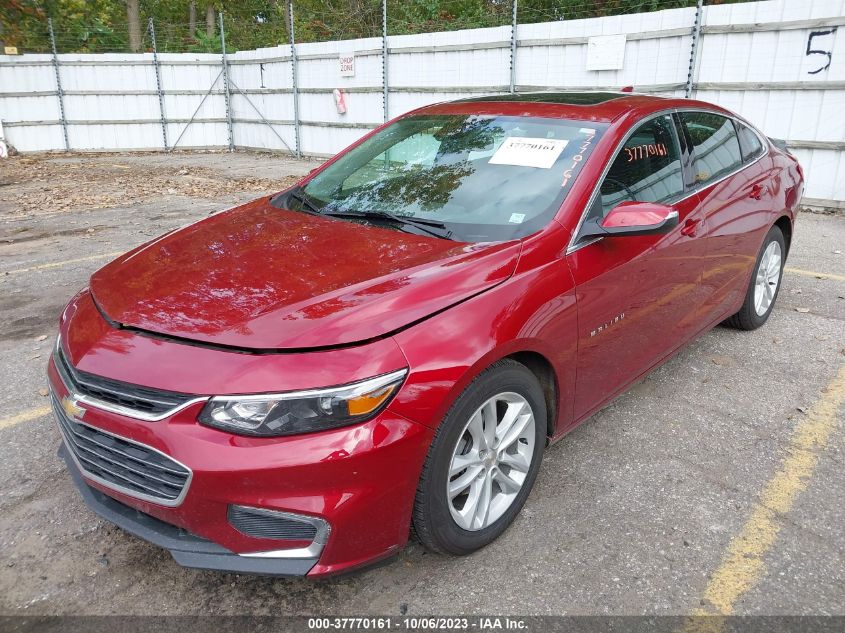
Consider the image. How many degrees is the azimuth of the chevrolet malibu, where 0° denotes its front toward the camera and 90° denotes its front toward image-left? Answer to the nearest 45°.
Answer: approximately 45°

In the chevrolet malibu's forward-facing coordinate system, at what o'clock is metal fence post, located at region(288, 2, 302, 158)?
The metal fence post is roughly at 4 o'clock from the chevrolet malibu.

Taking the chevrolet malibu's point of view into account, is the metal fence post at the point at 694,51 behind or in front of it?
behind
